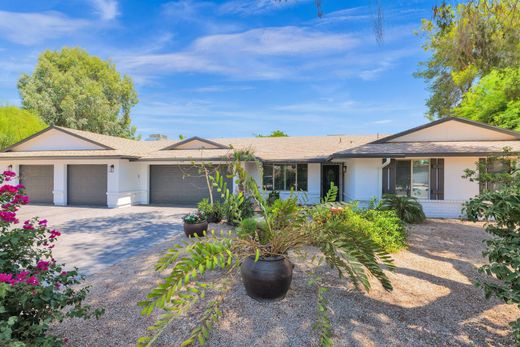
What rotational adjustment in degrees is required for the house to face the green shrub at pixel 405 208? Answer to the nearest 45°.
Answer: approximately 45° to its left

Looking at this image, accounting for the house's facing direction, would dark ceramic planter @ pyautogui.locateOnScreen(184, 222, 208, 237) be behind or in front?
in front

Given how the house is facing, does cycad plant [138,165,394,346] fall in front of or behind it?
in front

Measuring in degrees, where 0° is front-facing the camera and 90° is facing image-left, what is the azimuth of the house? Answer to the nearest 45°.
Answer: approximately 0°

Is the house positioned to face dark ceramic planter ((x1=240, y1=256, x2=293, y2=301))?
yes

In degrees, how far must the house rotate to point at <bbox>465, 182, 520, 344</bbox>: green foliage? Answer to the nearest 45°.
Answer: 0° — it already faces it

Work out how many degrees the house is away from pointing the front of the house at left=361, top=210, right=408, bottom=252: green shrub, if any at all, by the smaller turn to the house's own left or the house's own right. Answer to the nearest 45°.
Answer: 0° — it already faces it
